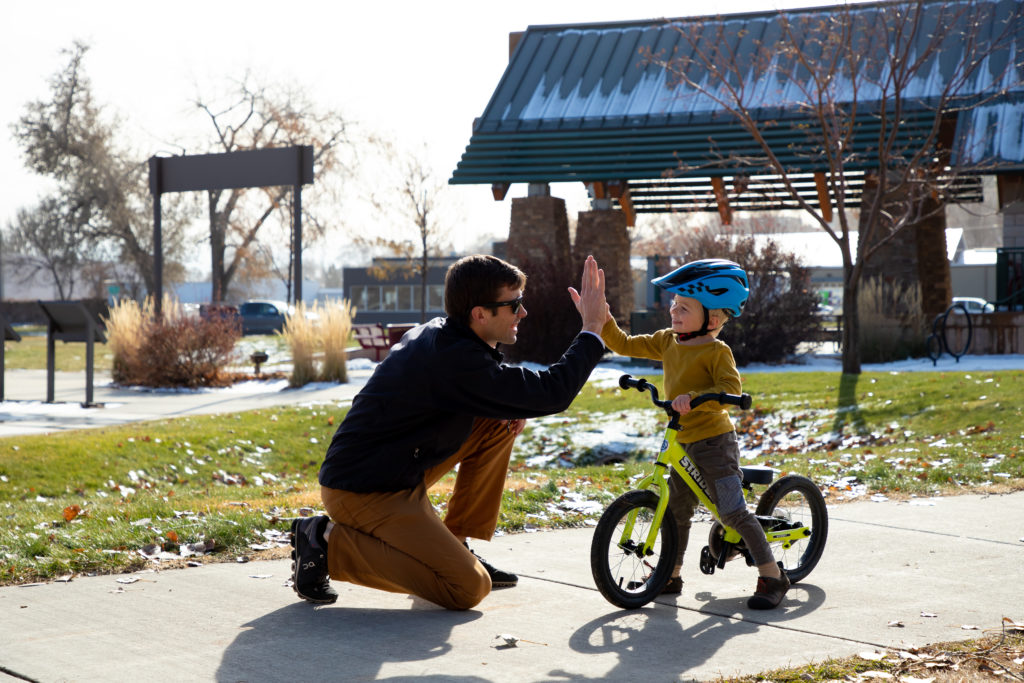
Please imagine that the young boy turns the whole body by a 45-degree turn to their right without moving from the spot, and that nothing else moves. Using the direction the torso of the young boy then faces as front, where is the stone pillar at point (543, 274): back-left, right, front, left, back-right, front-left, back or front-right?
right

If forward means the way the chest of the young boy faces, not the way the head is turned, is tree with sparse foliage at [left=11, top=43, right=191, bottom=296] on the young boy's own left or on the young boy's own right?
on the young boy's own right

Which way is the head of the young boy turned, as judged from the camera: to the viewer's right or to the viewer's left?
to the viewer's left

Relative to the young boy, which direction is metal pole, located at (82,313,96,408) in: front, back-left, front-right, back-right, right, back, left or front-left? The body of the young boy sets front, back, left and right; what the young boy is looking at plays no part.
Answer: right

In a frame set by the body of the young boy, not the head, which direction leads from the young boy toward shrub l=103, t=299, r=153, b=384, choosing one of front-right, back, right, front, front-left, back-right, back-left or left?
right

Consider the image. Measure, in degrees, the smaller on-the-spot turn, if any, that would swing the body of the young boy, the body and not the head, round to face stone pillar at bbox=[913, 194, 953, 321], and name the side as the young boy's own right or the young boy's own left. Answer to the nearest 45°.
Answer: approximately 135° to the young boy's own right

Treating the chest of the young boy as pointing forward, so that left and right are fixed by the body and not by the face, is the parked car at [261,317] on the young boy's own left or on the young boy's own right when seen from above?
on the young boy's own right

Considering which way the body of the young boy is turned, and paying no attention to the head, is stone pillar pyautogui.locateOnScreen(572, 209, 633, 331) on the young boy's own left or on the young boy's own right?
on the young boy's own right

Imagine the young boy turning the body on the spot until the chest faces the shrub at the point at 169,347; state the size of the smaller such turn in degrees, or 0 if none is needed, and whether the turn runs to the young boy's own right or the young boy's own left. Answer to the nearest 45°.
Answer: approximately 90° to the young boy's own right

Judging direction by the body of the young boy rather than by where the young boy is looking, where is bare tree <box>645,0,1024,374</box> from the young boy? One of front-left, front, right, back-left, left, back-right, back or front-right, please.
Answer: back-right

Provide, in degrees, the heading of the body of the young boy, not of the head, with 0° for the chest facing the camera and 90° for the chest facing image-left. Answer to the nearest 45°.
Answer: approximately 45°

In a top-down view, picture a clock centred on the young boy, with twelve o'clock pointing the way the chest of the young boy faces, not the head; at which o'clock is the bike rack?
The bike rack is roughly at 5 o'clock from the young boy.
